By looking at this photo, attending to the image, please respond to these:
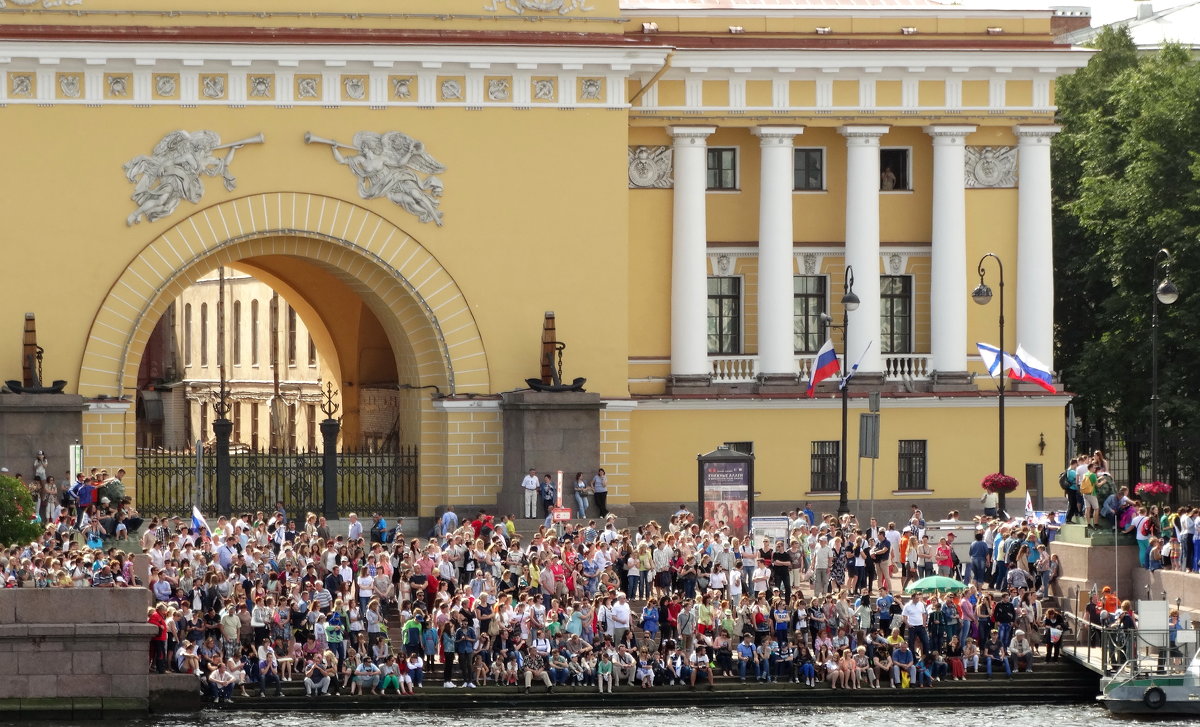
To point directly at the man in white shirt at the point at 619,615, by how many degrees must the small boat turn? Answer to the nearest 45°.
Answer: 0° — it already faces them

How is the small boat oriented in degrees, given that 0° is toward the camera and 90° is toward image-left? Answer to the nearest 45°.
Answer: approximately 90°

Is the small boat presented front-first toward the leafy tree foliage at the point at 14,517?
yes

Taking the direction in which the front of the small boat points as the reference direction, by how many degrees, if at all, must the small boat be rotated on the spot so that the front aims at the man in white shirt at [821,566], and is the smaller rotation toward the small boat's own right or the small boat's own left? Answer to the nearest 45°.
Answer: approximately 45° to the small boat's own right

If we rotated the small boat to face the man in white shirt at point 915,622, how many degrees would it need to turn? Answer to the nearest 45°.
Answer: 0° — it already faces them

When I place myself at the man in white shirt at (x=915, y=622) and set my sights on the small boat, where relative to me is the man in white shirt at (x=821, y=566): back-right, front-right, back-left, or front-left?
back-left
